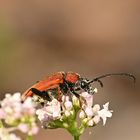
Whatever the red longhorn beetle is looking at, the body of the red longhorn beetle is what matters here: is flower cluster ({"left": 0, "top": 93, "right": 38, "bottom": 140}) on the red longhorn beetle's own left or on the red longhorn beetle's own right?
on the red longhorn beetle's own right

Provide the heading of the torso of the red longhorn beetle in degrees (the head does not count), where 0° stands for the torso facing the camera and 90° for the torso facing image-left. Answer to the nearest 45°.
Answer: approximately 270°

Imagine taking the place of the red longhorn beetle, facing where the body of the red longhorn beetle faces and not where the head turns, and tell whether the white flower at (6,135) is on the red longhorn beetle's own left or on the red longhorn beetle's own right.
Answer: on the red longhorn beetle's own right
